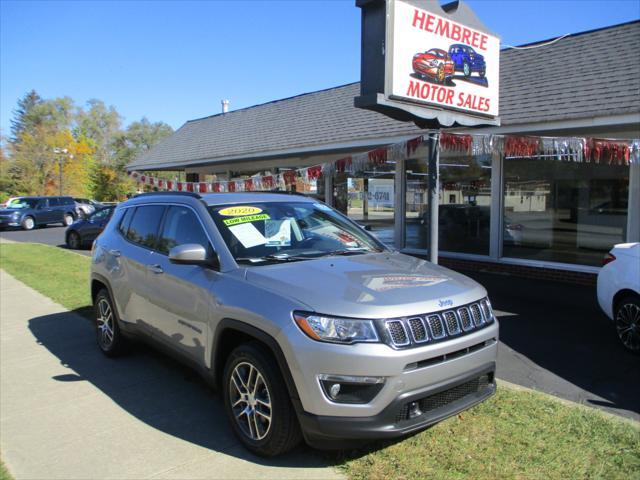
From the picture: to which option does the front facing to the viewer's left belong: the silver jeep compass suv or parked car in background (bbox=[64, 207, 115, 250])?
the parked car in background

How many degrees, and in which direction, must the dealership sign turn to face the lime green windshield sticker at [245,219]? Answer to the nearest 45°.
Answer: approximately 90° to its right

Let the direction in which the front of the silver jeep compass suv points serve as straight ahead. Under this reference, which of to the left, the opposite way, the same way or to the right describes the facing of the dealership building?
to the right

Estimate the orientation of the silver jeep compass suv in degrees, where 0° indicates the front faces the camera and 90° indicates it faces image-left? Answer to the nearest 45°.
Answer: approximately 315°

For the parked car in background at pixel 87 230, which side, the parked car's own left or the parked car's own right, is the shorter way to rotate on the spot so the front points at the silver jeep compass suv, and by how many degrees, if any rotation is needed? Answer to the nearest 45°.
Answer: approximately 90° to the parked car's own left

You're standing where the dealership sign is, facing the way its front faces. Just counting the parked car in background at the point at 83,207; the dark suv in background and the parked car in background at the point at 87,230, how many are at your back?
3

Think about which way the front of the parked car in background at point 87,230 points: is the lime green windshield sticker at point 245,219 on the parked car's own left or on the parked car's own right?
on the parked car's own left

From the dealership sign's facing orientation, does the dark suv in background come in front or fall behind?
behind

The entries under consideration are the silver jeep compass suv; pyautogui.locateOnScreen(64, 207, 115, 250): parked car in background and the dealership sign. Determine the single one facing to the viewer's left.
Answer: the parked car in background

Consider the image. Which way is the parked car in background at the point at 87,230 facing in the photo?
to the viewer's left

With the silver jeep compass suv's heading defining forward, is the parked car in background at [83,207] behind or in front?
behind
